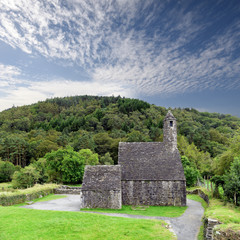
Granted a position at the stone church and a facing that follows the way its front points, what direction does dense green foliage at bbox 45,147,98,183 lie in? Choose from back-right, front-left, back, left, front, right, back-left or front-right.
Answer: back-left

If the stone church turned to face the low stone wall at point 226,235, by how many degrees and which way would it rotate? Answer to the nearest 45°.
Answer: approximately 90° to its right

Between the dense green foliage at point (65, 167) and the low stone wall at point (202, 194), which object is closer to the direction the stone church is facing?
the low stone wall

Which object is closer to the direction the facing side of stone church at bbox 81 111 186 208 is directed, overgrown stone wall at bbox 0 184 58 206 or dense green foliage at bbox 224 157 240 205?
the dense green foliage

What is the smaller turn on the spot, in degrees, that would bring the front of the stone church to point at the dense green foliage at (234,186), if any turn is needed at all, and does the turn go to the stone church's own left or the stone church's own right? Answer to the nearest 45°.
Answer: approximately 45° to the stone church's own right

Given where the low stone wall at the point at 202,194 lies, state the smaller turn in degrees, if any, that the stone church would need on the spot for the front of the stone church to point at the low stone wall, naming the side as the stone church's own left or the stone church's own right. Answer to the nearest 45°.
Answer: approximately 45° to the stone church's own left

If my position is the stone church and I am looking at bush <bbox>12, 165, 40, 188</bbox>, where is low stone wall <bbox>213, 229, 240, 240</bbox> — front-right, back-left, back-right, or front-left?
back-left

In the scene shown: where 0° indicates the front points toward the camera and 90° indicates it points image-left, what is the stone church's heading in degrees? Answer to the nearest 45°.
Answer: approximately 270°
